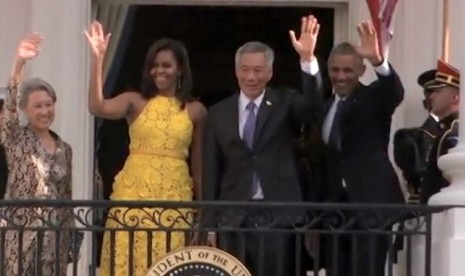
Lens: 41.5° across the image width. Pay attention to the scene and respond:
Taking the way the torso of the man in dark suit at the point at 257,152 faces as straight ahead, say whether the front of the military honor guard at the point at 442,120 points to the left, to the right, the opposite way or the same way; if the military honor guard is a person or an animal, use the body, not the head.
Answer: to the right

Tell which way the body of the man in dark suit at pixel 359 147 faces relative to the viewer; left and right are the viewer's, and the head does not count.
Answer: facing the viewer and to the left of the viewer

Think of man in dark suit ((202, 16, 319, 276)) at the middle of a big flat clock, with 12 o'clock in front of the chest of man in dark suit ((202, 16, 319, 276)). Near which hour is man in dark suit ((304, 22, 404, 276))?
man in dark suit ((304, 22, 404, 276)) is roughly at 9 o'clock from man in dark suit ((202, 16, 319, 276)).

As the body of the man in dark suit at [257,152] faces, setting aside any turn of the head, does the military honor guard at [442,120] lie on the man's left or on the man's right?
on the man's left

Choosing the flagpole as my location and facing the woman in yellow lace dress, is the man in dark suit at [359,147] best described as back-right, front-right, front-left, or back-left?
front-left

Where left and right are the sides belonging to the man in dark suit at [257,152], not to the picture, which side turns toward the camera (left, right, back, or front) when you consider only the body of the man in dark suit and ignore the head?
front

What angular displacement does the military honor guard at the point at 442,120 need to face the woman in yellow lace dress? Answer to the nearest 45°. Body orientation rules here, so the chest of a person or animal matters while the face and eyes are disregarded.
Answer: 0° — they already face them

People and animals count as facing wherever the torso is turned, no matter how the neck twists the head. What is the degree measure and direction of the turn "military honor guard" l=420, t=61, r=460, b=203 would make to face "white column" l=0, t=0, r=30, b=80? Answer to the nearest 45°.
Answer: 0° — they already face it

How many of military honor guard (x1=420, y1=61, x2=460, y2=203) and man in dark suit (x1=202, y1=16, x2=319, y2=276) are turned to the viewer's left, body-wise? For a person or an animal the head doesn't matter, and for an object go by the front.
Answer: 1

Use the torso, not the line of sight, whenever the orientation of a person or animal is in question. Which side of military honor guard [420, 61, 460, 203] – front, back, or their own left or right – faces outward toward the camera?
left

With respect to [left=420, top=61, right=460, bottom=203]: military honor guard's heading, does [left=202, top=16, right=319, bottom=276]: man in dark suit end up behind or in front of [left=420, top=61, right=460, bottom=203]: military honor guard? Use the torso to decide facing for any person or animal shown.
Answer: in front
